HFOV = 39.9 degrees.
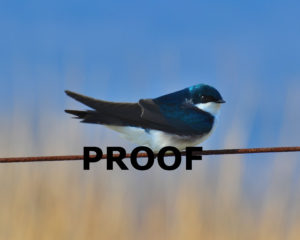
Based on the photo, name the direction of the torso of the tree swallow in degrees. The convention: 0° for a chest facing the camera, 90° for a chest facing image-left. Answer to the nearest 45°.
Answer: approximately 270°
